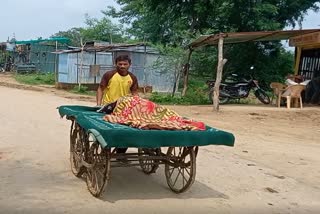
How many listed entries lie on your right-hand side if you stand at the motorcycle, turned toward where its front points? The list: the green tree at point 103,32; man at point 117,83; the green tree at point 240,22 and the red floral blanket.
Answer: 2

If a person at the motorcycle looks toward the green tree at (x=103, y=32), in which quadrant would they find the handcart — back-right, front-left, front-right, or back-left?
back-left
